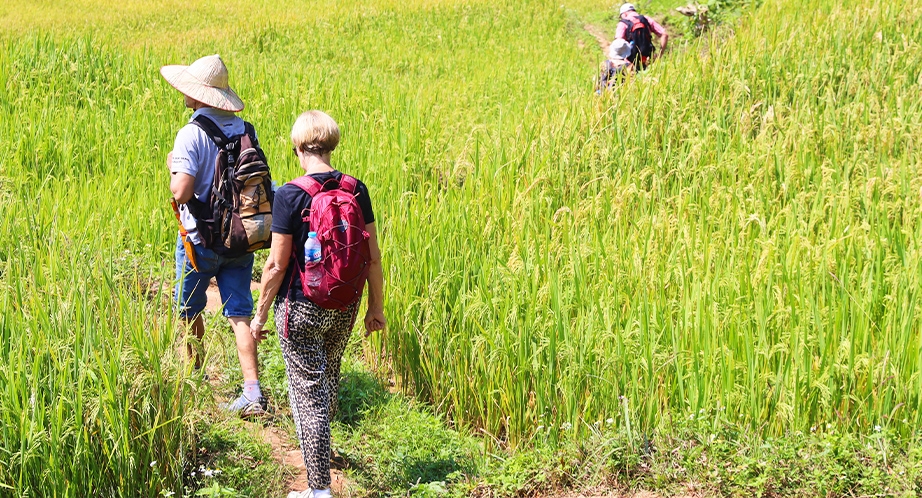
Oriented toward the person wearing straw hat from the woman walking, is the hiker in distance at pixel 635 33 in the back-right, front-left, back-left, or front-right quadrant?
front-right

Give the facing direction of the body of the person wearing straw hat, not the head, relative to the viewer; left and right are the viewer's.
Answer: facing away from the viewer and to the left of the viewer

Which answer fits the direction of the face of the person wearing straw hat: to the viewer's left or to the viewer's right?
to the viewer's left

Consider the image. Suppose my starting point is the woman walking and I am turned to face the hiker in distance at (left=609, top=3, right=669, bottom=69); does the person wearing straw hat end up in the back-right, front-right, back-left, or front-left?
front-left

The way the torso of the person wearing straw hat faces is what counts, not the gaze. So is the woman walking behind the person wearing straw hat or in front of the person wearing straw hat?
behind

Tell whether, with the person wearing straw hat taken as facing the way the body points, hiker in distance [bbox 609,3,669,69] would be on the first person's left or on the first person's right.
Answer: on the first person's right

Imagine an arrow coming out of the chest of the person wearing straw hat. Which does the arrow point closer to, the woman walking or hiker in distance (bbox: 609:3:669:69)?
the hiker in distance
